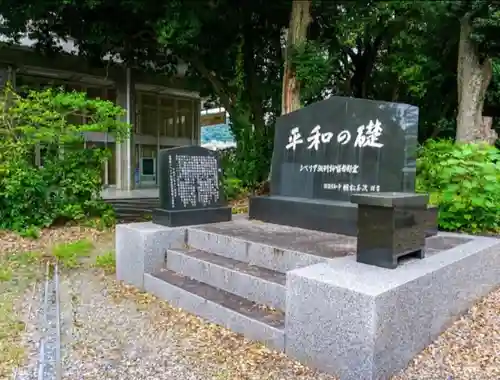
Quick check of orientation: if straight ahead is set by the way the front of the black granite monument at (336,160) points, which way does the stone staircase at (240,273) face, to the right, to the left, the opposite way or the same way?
the same way

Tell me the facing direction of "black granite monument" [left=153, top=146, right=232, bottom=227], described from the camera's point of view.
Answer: facing the viewer and to the right of the viewer

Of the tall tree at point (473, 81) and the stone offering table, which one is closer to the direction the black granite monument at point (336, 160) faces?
the stone offering table

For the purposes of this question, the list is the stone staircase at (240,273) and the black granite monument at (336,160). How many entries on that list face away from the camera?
0

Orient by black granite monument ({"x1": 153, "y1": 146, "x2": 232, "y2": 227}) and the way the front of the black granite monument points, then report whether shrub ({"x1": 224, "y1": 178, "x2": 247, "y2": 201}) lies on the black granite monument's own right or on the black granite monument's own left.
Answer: on the black granite monument's own left

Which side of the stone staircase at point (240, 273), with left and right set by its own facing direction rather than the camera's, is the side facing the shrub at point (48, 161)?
right

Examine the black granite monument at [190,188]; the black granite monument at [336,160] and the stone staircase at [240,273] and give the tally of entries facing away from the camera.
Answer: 0

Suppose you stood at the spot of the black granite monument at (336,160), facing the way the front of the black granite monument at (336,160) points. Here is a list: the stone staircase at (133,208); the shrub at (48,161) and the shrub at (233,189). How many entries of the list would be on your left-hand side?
0

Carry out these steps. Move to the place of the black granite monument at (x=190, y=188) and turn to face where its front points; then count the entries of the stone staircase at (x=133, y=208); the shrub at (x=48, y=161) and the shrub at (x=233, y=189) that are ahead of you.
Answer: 0

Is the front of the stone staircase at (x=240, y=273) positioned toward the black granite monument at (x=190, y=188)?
no

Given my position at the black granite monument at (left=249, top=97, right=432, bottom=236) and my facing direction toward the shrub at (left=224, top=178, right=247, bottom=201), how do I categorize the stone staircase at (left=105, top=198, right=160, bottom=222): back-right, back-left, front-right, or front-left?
front-left

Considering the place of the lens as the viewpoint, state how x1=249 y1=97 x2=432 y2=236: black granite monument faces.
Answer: facing the viewer and to the left of the viewer

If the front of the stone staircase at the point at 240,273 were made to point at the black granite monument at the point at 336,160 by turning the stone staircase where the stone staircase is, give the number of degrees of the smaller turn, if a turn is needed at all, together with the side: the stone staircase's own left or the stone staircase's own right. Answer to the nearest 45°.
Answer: approximately 180°

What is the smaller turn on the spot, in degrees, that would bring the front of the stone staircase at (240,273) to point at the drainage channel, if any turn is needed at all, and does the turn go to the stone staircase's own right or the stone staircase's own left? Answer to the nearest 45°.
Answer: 0° — it already faces it

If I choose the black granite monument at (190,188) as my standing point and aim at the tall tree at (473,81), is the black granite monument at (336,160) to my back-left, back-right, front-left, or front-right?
front-right

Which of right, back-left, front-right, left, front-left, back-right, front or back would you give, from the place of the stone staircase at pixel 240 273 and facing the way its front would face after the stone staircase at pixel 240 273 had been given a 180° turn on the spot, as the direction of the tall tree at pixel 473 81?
front

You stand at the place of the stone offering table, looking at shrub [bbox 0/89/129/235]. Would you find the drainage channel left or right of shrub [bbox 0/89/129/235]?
left

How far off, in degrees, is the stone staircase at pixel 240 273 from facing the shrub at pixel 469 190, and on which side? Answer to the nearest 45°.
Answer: approximately 135° to its left
